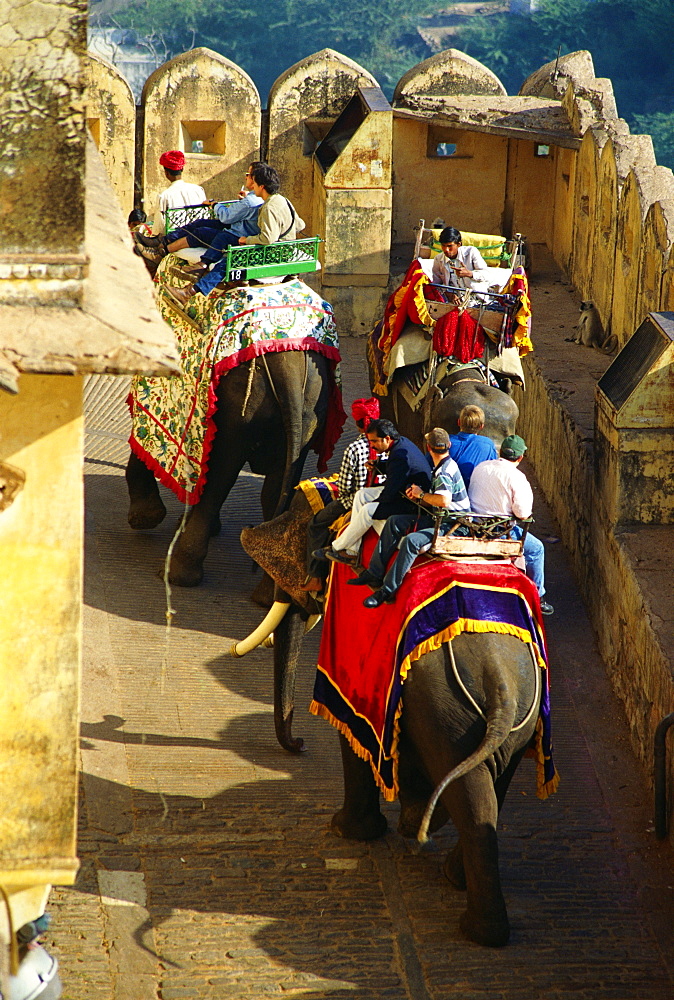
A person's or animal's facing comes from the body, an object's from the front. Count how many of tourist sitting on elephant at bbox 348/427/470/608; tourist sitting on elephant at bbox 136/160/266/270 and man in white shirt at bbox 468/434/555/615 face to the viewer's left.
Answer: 2

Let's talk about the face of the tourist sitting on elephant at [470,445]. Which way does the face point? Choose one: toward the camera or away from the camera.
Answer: away from the camera

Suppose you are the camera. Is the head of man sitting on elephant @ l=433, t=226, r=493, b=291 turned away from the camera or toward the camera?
toward the camera

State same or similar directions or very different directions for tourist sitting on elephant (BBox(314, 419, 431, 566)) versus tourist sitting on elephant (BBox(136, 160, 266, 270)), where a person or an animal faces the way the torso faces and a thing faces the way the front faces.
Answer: same or similar directions

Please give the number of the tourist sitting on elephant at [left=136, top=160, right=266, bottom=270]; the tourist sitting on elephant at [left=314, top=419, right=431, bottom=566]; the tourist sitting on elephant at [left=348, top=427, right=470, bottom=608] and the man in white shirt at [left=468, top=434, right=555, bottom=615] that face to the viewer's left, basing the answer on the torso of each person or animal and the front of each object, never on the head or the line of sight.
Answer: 3

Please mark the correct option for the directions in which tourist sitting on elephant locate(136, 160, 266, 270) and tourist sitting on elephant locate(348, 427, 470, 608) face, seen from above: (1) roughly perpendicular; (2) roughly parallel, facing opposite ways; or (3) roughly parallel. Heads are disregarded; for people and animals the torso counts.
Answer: roughly parallel

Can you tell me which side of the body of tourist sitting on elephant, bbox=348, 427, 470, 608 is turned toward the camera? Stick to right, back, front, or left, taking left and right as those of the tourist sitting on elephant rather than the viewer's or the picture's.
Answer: left

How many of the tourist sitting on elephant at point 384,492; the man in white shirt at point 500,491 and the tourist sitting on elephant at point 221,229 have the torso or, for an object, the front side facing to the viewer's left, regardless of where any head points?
2

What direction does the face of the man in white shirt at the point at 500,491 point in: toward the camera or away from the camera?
away from the camera

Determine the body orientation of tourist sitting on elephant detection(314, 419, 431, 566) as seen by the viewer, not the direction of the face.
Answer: to the viewer's left

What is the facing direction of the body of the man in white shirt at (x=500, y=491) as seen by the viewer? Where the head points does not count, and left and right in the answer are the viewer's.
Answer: facing away from the viewer and to the right of the viewer

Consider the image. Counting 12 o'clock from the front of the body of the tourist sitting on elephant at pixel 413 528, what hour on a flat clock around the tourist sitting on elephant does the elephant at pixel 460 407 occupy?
The elephant is roughly at 3 o'clock from the tourist sitting on elephant.

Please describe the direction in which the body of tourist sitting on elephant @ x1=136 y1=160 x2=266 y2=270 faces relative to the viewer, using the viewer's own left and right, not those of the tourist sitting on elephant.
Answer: facing to the left of the viewer

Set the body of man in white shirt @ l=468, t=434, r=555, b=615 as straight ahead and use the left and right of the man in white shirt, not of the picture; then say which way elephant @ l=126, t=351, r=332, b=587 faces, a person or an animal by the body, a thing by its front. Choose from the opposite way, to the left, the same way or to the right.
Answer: to the left

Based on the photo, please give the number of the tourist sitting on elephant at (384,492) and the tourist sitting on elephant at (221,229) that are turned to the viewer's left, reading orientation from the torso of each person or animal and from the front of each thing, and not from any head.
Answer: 2

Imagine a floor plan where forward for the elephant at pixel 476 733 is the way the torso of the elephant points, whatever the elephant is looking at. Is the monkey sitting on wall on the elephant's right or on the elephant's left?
on the elephant's right

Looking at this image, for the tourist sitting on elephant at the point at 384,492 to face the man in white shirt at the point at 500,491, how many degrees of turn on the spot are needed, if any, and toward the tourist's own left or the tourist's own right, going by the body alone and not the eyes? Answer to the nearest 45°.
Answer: approximately 180°
